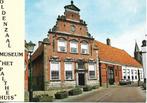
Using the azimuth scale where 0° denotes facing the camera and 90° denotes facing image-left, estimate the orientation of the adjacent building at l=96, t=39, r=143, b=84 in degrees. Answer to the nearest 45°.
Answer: approximately 315°

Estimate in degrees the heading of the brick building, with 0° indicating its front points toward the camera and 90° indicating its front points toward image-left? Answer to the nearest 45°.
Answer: approximately 315°
